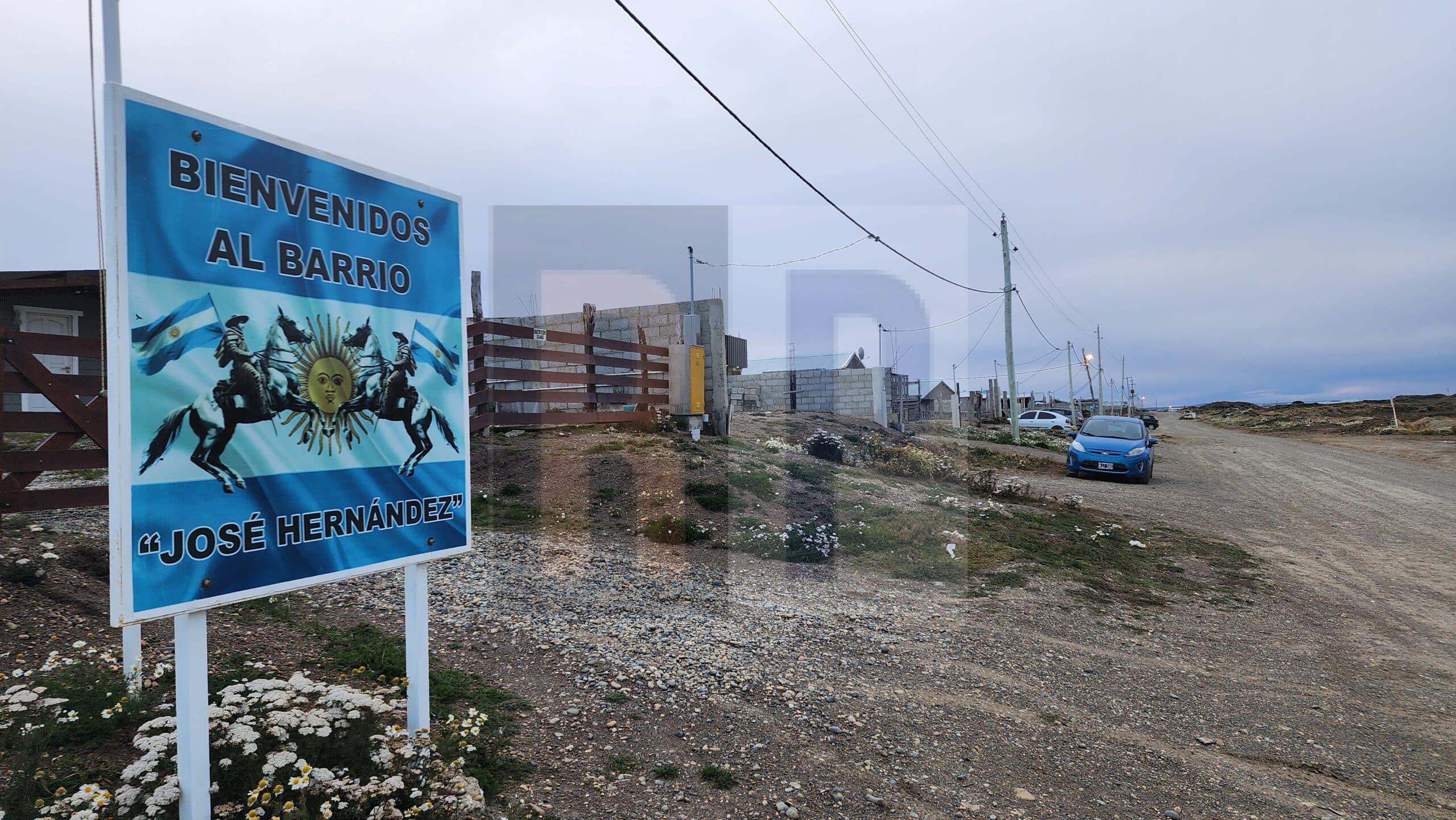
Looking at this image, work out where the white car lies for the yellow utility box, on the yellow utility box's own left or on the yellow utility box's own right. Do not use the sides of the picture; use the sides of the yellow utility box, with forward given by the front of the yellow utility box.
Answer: on the yellow utility box's own left

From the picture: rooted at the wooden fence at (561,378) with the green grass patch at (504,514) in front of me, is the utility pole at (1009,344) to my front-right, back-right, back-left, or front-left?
back-left

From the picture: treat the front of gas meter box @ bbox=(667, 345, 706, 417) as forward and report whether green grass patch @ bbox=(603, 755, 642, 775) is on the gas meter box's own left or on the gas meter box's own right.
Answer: on the gas meter box's own right

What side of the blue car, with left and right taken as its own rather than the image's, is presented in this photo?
front

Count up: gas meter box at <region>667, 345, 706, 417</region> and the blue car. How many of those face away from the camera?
0

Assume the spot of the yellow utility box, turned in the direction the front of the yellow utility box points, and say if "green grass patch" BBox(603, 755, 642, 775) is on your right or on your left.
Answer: on your right

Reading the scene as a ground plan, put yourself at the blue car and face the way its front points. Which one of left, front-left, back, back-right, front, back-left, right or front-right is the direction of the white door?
front-right

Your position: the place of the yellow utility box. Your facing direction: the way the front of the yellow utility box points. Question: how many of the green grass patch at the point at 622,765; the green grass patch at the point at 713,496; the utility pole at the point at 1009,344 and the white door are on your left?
1

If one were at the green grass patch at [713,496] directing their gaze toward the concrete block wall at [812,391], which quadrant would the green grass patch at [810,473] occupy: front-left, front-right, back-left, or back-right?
front-right

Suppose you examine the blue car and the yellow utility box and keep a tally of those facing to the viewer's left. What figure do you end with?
0

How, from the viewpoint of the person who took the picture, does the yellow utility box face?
facing the viewer and to the right of the viewer

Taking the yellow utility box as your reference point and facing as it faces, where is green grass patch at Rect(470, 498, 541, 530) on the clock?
The green grass patch is roughly at 2 o'clock from the yellow utility box.

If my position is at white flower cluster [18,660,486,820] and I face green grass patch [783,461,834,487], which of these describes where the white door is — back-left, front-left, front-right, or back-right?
front-left

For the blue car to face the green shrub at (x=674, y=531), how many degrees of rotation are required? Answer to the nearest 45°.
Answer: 0° — it already faces it

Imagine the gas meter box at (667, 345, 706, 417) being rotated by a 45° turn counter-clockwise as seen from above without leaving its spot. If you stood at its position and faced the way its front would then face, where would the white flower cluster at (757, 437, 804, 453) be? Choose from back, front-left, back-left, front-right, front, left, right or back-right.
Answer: front

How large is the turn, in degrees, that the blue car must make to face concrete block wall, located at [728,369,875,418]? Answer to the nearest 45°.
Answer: approximately 135° to its right

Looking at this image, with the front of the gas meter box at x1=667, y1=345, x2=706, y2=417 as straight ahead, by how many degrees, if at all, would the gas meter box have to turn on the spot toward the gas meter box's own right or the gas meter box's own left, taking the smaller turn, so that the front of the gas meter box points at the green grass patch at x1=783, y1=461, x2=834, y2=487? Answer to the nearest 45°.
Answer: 0° — it already faces it

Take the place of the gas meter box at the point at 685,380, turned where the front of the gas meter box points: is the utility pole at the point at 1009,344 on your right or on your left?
on your left
